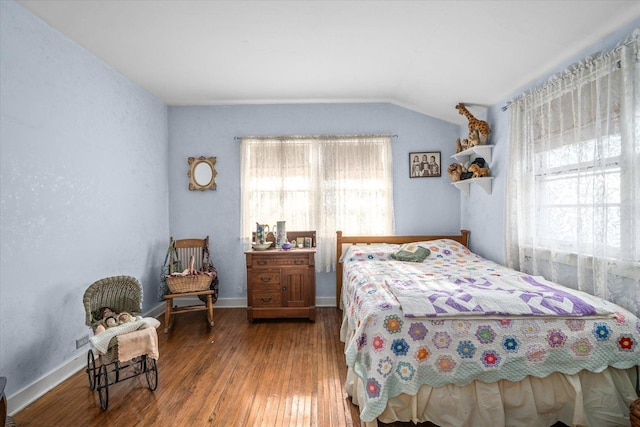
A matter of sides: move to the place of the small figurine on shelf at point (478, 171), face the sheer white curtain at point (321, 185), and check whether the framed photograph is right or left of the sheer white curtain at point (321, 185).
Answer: right

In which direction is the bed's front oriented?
toward the camera

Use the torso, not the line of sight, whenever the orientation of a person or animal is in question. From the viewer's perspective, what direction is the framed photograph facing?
toward the camera

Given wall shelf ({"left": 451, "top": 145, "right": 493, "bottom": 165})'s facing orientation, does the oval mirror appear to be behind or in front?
in front

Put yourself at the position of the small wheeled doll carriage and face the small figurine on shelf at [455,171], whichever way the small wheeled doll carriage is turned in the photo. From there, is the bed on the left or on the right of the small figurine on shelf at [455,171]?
right

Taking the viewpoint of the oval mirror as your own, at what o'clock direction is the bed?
The bed is roughly at 11 o'clock from the oval mirror.

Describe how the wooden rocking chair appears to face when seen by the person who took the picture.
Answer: facing the viewer

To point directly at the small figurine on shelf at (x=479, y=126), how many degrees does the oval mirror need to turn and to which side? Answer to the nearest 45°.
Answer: approximately 45° to its left

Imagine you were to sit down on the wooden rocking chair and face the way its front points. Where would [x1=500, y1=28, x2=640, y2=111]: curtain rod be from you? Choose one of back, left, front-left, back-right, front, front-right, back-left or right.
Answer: front-left

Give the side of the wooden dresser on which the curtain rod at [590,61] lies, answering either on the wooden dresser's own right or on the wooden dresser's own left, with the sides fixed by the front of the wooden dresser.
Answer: on the wooden dresser's own left

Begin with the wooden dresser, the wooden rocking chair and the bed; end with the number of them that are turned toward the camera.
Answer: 3

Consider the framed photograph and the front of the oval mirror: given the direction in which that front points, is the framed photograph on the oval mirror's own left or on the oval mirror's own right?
on the oval mirror's own left

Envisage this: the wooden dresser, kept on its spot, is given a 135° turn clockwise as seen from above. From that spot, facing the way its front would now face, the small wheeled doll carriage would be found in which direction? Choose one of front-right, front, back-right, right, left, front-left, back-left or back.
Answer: left

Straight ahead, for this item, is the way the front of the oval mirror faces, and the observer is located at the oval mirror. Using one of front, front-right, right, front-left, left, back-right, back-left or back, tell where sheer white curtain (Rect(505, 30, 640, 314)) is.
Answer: front-left

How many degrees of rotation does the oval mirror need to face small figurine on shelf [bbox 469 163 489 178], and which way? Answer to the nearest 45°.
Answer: approximately 45° to its left
